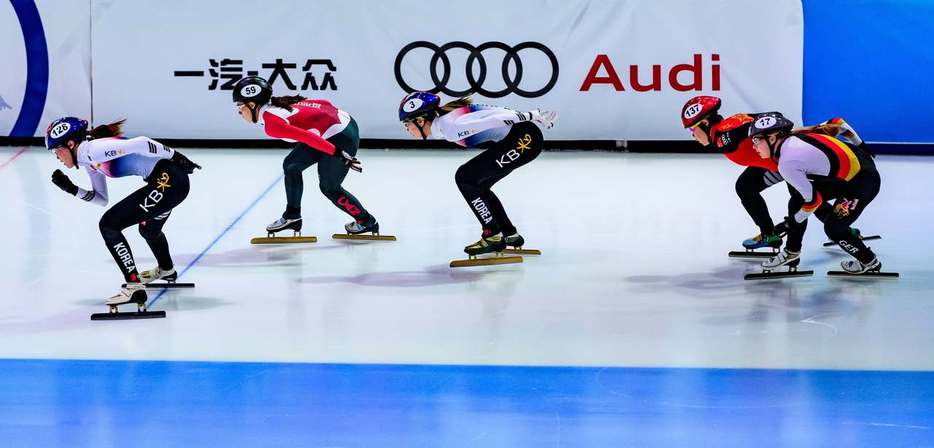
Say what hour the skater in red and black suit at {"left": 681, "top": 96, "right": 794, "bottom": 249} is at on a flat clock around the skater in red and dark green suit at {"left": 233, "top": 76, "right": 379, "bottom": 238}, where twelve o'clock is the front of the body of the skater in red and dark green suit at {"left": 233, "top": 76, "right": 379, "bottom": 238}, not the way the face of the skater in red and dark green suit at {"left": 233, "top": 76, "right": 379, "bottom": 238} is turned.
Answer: the skater in red and black suit at {"left": 681, "top": 96, "right": 794, "bottom": 249} is roughly at 7 o'clock from the skater in red and dark green suit at {"left": 233, "top": 76, "right": 379, "bottom": 238}.

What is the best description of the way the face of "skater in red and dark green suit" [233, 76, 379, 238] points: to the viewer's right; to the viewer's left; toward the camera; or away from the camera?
to the viewer's left

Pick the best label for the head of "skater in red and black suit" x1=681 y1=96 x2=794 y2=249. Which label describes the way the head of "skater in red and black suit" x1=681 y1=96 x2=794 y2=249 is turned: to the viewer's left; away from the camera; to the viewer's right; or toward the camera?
to the viewer's left

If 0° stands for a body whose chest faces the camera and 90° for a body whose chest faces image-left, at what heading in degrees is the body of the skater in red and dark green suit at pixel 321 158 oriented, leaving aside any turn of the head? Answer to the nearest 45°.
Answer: approximately 90°

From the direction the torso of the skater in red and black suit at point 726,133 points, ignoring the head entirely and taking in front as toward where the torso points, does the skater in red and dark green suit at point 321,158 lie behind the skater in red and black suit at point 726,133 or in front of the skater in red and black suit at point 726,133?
in front

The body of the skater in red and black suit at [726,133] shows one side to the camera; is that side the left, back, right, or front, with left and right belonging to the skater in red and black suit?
left

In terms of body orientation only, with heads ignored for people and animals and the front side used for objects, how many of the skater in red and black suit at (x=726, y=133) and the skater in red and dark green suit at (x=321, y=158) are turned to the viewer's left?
2
